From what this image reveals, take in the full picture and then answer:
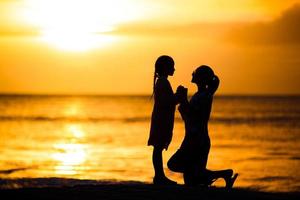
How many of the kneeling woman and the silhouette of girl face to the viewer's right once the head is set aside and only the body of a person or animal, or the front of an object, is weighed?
1

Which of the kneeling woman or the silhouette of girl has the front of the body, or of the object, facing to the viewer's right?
the silhouette of girl

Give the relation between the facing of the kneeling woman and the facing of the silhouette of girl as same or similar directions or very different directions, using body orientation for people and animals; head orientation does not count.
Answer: very different directions

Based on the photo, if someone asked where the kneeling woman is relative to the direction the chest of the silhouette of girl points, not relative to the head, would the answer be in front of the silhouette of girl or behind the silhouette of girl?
in front

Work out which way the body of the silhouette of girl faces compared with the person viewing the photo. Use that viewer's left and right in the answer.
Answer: facing to the right of the viewer

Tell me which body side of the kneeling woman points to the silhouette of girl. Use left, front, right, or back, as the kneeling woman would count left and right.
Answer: front

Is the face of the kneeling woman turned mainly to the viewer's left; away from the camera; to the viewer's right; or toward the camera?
to the viewer's left

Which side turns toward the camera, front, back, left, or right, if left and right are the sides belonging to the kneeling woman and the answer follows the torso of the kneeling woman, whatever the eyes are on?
left
